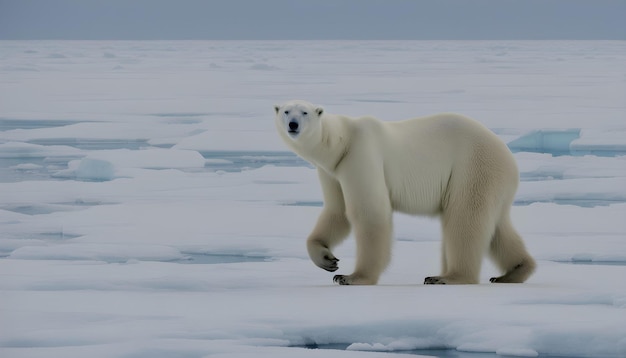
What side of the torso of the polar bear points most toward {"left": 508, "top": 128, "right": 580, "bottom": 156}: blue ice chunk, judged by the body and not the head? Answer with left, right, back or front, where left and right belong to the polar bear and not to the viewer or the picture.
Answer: right

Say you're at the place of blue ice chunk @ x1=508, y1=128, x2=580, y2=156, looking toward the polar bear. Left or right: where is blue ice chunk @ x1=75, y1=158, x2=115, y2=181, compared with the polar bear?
right

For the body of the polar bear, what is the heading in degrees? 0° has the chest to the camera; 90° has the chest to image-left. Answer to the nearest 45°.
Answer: approximately 90°
